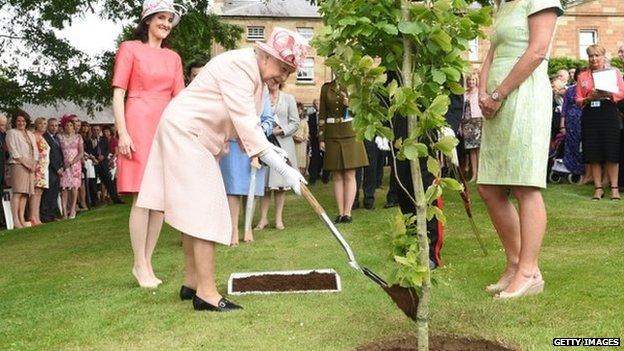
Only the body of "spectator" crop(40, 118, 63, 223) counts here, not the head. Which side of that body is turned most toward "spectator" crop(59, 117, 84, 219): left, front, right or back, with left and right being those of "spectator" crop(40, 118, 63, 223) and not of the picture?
left

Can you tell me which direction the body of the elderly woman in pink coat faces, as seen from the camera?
to the viewer's right

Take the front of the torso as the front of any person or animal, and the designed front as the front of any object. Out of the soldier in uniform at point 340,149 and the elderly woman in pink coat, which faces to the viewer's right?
the elderly woman in pink coat

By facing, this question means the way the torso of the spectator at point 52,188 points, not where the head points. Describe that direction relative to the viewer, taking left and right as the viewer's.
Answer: facing the viewer and to the right of the viewer

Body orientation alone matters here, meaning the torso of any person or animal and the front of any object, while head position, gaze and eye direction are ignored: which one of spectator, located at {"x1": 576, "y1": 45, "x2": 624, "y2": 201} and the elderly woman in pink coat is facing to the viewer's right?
the elderly woman in pink coat

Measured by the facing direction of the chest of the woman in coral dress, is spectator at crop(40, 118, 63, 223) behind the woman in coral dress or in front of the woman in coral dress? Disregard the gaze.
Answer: behind

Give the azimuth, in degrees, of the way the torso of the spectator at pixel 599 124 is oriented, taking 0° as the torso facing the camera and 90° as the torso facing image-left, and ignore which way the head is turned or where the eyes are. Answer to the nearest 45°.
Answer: approximately 0°

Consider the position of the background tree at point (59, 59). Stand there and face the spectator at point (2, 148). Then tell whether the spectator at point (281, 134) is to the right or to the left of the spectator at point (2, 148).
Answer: left

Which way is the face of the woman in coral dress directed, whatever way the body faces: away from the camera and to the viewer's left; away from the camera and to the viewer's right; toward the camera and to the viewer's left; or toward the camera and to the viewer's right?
toward the camera and to the viewer's right

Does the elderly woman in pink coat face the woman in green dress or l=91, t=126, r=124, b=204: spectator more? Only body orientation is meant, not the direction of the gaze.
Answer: the woman in green dress

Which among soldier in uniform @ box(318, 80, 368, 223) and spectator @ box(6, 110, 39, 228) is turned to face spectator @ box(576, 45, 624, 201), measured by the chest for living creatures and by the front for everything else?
spectator @ box(6, 110, 39, 228)

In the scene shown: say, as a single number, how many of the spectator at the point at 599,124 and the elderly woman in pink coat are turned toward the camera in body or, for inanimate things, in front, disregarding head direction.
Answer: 1

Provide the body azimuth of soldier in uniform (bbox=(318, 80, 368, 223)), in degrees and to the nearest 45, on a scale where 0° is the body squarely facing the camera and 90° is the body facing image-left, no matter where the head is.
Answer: approximately 0°

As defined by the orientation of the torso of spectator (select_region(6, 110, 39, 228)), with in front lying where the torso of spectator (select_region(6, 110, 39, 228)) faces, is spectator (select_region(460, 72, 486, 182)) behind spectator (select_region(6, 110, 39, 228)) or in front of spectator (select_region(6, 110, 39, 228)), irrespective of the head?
in front

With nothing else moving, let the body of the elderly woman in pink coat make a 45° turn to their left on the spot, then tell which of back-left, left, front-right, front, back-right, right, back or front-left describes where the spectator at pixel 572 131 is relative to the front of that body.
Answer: front

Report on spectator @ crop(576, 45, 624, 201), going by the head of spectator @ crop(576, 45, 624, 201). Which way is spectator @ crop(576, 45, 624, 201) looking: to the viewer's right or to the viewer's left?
to the viewer's left
